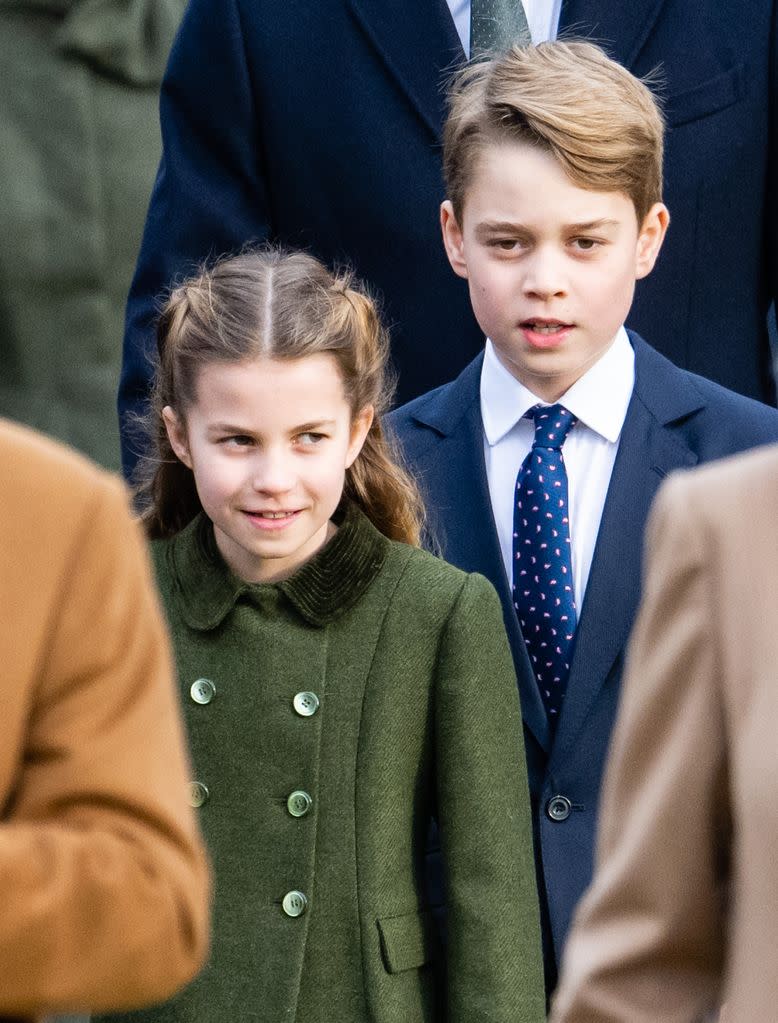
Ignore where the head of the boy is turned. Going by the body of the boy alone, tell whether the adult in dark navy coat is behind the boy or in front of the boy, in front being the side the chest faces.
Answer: behind

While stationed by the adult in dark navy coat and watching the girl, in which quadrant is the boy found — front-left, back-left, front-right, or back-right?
front-left

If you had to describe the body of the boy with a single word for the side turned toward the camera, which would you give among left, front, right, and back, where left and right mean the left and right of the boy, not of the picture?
front

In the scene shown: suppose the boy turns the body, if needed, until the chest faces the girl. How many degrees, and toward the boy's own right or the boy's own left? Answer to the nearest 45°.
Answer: approximately 45° to the boy's own right

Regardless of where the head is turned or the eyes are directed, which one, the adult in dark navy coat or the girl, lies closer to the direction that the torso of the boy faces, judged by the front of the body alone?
the girl

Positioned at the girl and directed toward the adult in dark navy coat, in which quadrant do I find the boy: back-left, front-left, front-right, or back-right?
front-right
